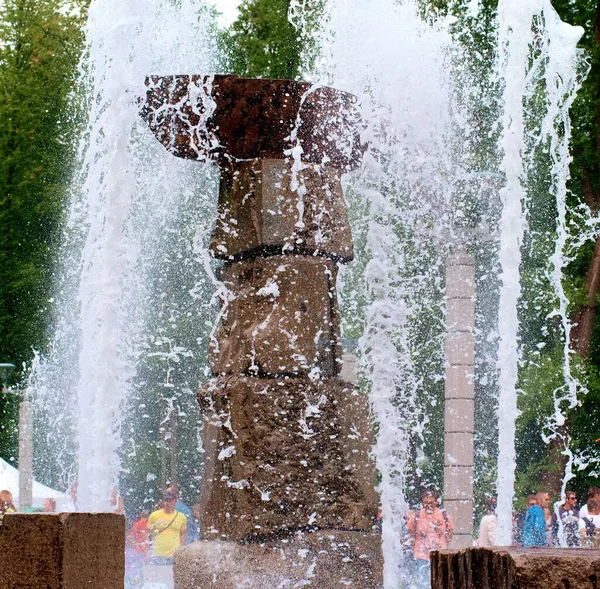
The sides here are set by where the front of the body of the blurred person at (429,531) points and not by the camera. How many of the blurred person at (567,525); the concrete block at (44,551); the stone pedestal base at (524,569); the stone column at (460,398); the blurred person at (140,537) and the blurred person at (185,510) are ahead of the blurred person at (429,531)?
2

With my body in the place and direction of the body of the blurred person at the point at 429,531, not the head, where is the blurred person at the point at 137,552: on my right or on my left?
on my right

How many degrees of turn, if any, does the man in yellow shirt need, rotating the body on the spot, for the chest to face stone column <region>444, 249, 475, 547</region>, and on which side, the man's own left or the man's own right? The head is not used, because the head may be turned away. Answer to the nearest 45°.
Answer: approximately 135° to the man's own left

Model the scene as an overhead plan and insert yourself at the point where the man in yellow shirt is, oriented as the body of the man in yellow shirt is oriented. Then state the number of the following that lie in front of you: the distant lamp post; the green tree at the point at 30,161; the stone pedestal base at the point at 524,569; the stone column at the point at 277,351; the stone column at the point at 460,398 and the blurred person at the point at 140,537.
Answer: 2

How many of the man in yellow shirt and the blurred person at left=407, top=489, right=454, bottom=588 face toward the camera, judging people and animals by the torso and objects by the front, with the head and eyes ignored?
2

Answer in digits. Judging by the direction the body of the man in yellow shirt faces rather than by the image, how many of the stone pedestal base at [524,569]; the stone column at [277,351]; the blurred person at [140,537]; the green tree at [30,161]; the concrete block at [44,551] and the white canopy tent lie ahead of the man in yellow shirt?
3

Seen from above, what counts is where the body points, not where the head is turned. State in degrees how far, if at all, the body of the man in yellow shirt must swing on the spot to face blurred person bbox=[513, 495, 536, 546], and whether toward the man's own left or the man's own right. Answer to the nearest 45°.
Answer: approximately 135° to the man's own left

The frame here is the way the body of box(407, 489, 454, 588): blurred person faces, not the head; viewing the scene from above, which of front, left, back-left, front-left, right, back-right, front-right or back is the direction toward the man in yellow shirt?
right

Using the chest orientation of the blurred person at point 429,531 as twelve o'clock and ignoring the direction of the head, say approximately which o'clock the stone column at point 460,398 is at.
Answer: The stone column is roughly at 6 o'clock from the blurred person.

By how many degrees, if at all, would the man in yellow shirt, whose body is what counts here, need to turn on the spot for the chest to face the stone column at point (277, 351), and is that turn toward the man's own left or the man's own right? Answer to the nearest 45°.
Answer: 0° — they already face it

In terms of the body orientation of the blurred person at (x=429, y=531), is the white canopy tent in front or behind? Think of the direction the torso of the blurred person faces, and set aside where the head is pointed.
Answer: behind

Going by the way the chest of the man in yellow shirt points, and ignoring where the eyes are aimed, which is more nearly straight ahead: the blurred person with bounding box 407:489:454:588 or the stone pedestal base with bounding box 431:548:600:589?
the stone pedestal base

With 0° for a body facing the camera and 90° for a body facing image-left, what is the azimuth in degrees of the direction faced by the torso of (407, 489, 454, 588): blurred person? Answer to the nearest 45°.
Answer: approximately 0°
